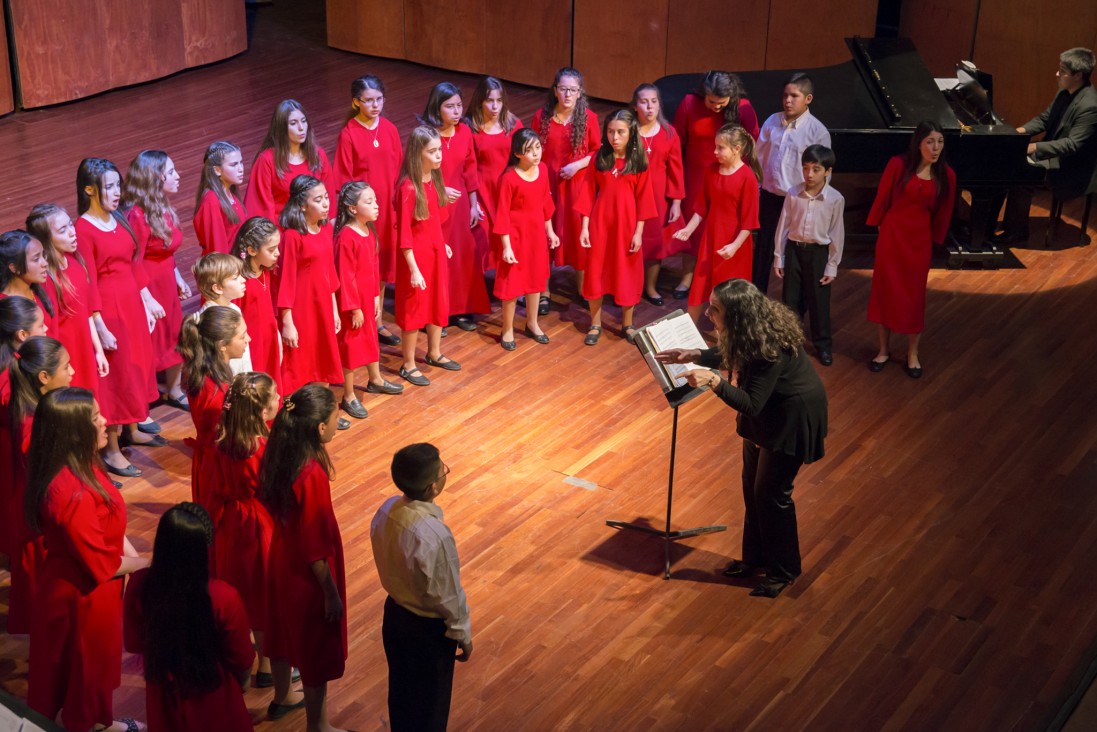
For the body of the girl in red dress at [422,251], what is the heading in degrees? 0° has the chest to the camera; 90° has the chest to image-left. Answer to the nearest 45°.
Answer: approximately 315°

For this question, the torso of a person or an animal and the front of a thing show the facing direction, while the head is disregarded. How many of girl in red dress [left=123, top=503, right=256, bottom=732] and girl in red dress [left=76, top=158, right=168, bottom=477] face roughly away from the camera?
1

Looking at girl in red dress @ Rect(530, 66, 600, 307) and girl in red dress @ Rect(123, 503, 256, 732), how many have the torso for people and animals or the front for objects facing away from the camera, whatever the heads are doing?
1

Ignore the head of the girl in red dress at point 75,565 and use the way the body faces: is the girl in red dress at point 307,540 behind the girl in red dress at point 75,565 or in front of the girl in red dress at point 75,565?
in front

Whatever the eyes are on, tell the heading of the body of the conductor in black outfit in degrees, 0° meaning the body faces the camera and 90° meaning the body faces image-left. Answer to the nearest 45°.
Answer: approximately 90°

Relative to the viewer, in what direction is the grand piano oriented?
to the viewer's right

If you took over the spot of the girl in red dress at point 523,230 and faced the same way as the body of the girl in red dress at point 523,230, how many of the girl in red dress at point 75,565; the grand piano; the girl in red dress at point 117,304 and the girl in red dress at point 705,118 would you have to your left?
2

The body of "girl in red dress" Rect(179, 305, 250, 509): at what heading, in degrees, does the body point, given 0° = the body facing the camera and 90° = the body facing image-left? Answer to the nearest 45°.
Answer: approximately 270°

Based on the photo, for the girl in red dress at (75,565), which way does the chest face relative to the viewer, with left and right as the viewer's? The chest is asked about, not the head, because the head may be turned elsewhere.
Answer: facing to the right of the viewer

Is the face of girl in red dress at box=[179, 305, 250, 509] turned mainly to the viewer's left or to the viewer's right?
to the viewer's right
